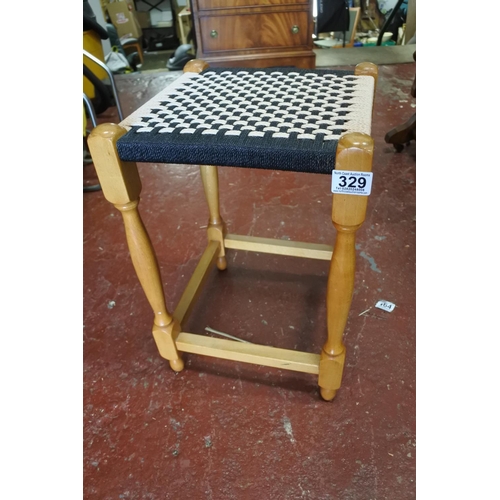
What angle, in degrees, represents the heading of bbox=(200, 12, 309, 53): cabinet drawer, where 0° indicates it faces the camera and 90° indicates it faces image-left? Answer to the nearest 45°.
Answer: approximately 0°

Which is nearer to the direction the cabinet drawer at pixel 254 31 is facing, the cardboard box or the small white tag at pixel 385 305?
the small white tag

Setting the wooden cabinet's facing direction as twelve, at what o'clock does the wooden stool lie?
The wooden stool is roughly at 12 o'clock from the wooden cabinet.

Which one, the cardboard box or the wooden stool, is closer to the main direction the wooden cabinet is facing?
the wooden stool

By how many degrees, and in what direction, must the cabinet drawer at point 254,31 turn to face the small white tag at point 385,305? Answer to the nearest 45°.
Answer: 0° — it already faces it
